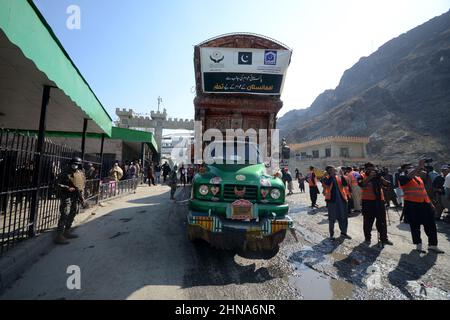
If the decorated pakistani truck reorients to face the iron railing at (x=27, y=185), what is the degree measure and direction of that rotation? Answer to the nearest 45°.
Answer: approximately 45° to its right

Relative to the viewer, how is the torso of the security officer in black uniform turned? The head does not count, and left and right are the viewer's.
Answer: facing the viewer and to the right of the viewer

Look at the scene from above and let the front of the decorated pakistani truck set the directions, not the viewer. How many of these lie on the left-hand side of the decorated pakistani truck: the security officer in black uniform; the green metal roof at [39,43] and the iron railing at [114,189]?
0

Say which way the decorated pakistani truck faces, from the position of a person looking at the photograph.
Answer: facing the viewer

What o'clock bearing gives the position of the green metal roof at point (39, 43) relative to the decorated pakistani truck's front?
The green metal roof is roughly at 1 o'clock from the decorated pakistani truck.

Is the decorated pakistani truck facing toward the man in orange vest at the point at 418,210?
no

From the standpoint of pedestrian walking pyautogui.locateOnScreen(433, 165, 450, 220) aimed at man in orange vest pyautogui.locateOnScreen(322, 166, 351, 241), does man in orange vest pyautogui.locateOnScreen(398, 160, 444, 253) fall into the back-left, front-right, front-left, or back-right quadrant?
front-left

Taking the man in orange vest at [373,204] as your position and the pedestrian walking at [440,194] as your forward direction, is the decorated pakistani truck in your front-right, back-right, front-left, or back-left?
back-left
